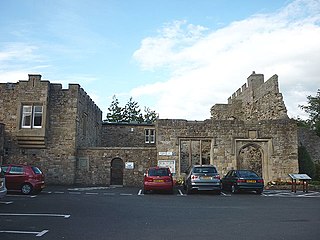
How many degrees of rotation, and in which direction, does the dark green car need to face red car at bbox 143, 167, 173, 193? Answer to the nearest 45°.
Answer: approximately 45° to its left

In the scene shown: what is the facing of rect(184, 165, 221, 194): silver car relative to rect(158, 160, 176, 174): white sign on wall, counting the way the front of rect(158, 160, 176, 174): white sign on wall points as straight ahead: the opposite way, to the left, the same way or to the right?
the opposite way

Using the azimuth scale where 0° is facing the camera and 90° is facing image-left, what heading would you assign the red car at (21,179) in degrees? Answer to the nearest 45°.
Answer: approximately 135°

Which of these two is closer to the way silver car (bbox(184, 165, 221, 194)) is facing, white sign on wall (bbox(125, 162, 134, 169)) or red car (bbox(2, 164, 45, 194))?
the white sign on wall

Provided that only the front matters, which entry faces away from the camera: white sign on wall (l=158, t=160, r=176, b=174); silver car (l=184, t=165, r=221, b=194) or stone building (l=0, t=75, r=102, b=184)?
the silver car

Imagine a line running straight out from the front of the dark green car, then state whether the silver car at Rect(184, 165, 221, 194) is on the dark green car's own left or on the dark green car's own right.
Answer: on the dark green car's own left

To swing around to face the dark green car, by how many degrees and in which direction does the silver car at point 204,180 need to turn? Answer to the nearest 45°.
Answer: approximately 45° to its right

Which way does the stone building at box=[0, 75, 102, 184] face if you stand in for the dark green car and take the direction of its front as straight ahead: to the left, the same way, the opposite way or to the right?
the opposite way

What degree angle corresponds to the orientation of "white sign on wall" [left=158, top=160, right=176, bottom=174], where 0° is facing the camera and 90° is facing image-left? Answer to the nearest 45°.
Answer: approximately 0°

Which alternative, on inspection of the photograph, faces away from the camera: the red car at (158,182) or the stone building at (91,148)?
the red car

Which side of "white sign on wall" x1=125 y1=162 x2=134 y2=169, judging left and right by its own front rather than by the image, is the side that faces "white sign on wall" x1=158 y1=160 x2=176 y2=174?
left

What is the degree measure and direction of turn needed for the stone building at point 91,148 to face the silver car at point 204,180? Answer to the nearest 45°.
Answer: approximately 45° to its left

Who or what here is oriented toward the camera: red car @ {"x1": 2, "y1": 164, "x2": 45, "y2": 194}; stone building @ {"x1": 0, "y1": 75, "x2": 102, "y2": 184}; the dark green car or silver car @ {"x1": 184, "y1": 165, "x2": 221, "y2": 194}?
the stone building

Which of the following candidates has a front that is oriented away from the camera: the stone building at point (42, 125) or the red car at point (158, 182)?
the red car

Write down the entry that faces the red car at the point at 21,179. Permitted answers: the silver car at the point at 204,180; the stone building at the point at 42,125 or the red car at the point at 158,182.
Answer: the stone building
